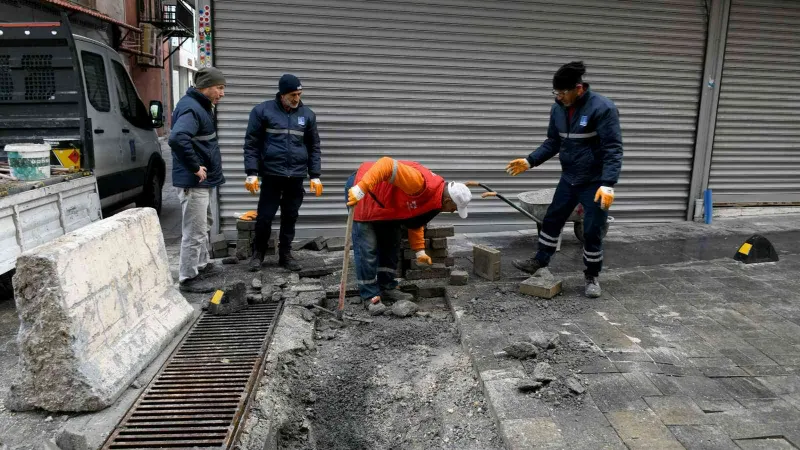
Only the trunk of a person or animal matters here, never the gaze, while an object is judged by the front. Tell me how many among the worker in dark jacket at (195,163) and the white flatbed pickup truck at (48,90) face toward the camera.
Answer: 0

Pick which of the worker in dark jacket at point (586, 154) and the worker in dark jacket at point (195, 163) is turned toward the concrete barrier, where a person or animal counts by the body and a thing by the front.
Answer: the worker in dark jacket at point (586, 154)

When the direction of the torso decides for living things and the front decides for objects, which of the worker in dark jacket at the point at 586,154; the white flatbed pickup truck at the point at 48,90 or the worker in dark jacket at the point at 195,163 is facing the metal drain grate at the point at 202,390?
the worker in dark jacket at the point at 586,154

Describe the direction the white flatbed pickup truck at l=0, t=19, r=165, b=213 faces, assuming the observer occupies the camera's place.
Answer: facing away from the viewer and to the right of the viewer

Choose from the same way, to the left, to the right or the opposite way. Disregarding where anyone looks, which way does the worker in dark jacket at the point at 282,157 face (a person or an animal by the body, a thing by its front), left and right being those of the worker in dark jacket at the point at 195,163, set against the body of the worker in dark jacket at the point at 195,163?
to the right

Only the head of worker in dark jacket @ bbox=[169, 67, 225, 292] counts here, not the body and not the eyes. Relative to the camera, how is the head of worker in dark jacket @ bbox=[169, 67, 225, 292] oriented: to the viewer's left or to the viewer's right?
to the viewer's right

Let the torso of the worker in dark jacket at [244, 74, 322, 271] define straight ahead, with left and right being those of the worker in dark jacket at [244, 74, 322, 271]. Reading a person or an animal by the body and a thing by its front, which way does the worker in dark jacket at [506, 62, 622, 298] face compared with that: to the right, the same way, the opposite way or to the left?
to the right

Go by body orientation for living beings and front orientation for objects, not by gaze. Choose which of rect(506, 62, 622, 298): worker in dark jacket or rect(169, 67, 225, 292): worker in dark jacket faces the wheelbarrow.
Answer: rect(169, 67, 225, 292): worker in dark jacket

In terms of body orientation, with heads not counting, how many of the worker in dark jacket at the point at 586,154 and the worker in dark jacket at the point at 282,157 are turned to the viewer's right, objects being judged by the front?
0

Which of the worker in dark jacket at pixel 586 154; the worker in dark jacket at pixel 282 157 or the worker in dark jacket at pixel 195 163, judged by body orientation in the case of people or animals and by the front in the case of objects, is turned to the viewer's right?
the worker in dark jacket at pixel 195 163

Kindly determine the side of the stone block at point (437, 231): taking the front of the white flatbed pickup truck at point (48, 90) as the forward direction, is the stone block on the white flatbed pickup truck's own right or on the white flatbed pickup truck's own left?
on the white flatbed pickup truck's own right

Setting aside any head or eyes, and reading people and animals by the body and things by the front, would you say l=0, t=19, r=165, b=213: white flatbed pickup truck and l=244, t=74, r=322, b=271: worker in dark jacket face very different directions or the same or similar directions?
very different directions

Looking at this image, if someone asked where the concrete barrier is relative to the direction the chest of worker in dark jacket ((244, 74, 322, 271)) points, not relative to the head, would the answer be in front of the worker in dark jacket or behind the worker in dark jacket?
in front

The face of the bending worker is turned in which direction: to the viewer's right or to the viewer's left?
to the viewer's right

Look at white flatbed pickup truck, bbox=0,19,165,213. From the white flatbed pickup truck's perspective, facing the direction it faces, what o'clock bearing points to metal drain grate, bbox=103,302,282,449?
The metal drain grate is roughly at 4 o'clock from the white flatbed pickup truck.

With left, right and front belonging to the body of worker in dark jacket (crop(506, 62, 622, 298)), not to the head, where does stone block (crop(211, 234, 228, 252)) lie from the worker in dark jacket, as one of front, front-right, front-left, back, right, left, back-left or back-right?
front-right

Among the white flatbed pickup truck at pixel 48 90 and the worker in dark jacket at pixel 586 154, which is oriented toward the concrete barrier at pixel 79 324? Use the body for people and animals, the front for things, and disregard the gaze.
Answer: the worker in dark jacket
